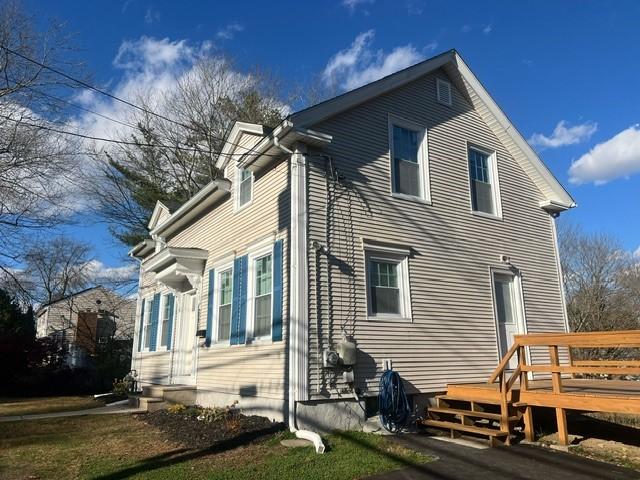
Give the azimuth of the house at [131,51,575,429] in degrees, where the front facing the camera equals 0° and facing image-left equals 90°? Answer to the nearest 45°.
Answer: approximately 45°

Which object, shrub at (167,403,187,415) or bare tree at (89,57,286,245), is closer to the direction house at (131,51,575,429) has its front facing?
the shrub

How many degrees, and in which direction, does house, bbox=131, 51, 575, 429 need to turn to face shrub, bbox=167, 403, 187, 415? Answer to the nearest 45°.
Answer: approximately 45° to its right

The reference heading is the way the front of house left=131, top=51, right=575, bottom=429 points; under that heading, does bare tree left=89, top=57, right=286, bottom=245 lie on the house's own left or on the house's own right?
on the house's own right

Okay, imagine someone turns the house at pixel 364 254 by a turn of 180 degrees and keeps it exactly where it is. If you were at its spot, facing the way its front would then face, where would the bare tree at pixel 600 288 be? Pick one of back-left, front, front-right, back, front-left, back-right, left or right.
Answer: front

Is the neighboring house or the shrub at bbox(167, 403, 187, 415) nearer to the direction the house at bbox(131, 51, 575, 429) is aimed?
the shrub

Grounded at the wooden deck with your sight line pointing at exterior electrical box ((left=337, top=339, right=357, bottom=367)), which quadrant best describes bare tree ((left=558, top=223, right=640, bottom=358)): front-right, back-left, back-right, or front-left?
back-right

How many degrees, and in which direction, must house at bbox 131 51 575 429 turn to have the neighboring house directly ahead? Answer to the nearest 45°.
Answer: approximately 90° to its right
